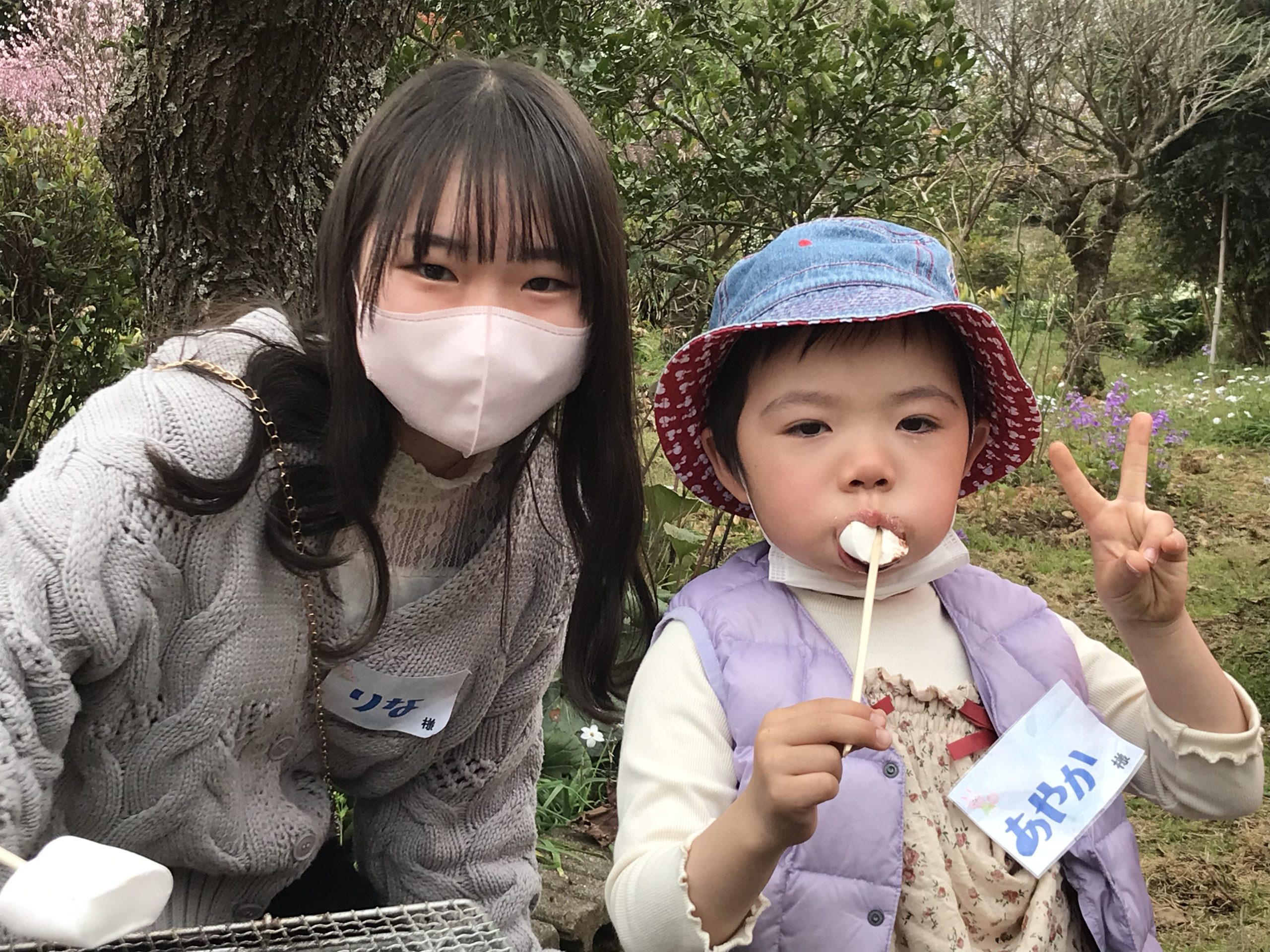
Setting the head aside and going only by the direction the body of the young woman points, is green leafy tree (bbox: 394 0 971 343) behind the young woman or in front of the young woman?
behind

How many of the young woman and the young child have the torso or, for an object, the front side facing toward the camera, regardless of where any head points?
2

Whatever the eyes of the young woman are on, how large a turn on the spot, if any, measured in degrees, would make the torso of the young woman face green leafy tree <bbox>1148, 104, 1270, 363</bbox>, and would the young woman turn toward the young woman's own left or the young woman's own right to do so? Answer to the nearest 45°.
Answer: approximately 135° to the young woman's own left

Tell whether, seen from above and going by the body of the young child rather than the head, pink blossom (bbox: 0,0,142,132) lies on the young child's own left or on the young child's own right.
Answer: on the young child's own right

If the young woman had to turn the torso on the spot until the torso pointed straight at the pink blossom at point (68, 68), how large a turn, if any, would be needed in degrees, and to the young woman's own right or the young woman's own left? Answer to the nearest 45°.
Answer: approximately 180°

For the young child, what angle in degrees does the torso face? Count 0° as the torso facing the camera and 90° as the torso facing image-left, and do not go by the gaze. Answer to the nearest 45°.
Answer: approximately 0°

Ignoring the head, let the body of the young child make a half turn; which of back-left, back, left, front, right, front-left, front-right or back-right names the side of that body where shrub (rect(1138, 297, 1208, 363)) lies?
front

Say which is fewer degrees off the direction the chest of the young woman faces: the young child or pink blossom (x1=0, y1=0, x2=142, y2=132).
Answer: the young child

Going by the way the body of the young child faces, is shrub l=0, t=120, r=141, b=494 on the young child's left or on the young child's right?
on the young child's right

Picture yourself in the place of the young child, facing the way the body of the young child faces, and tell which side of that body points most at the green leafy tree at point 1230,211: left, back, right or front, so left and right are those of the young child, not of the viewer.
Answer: back
